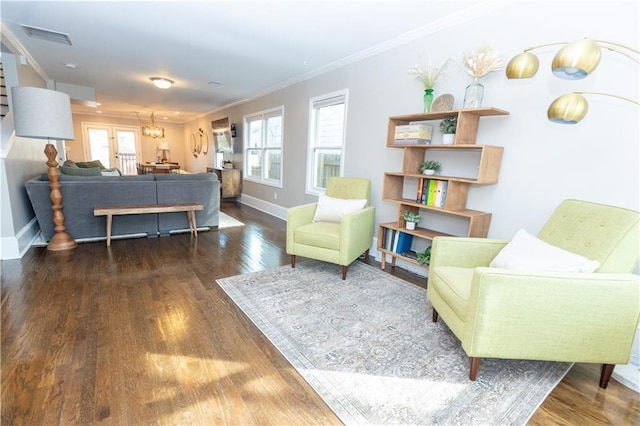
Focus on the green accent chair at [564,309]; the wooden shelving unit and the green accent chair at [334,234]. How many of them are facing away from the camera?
0

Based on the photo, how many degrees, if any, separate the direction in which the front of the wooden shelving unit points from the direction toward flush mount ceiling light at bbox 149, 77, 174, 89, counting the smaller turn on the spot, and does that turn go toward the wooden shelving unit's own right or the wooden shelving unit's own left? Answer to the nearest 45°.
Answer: approximately 45° to the wooden shelving unit's own right

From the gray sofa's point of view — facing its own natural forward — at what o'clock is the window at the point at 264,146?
The window is roughly at 2 o'clock from the gray sofa.

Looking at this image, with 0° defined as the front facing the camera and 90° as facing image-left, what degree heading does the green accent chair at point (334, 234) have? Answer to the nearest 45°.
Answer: approximately 45°

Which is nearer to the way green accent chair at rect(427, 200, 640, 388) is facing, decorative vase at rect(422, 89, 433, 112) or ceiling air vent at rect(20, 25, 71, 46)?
the ceiling air vent

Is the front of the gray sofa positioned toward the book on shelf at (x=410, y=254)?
no

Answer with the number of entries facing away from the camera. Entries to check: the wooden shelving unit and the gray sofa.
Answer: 1

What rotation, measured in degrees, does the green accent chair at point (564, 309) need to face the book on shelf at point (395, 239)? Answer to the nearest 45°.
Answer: approximately 90° to its right

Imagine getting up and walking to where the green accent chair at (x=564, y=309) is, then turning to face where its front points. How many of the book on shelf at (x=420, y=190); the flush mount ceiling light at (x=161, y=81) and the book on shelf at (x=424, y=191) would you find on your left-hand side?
0

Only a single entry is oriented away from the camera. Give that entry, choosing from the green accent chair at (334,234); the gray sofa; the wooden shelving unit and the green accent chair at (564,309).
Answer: the gray sofa

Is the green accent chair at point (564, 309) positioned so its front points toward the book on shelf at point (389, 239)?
no

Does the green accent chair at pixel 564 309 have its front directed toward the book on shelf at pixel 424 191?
no

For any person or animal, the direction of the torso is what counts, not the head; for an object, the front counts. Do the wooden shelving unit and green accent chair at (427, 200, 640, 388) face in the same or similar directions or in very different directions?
same or similar directions

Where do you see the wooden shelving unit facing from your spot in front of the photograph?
facing the viewer and to the left of the viewer

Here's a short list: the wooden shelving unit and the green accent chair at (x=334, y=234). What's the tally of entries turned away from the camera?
0

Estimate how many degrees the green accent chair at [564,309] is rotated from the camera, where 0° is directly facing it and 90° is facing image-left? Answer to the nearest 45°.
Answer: approximately 45°

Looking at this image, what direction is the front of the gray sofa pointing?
away from the camera

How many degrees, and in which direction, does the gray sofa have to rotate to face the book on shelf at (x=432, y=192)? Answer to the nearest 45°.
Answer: approximately 135° to its right

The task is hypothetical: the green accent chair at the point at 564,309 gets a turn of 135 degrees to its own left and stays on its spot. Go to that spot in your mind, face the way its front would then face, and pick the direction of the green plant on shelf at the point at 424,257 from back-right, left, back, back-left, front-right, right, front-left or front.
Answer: back-left

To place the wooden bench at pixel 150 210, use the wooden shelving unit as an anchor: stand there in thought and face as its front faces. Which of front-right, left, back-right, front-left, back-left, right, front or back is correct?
front-right

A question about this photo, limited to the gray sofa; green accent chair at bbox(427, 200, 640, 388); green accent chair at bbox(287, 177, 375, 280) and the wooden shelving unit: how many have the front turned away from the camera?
1
